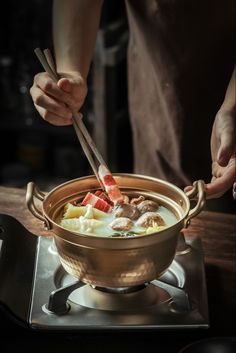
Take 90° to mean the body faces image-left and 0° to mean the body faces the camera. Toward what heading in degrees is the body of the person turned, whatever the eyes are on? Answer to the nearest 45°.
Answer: approximately 0°
